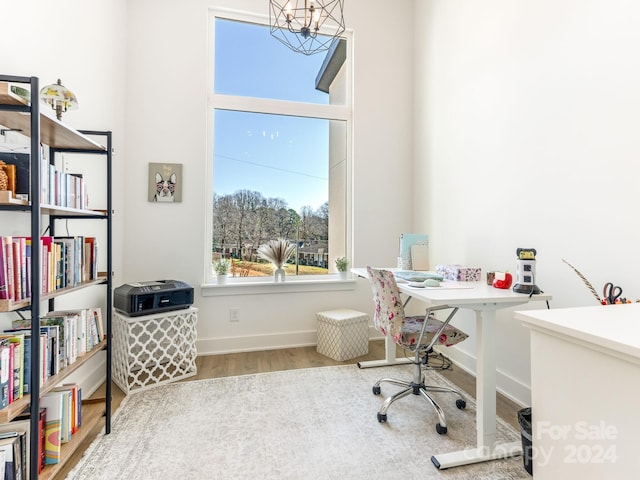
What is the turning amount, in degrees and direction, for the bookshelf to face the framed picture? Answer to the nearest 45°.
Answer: approximately 45° to its left

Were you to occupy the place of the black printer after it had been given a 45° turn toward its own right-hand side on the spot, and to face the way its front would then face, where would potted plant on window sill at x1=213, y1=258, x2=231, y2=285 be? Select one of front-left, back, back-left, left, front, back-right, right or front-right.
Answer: back-left

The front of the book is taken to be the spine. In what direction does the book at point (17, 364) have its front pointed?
to the viewer's right

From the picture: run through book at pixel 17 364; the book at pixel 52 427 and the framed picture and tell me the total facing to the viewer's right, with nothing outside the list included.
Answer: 2

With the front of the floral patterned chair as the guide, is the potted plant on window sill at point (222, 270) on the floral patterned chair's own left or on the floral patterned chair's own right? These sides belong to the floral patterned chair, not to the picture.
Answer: on the floral patterned chair's own left

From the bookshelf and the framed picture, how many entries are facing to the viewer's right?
1

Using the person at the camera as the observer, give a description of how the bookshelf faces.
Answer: facing to the right of the viewer

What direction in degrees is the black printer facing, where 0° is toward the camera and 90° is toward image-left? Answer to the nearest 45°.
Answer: approximately 315°

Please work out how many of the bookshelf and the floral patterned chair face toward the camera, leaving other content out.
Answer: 0

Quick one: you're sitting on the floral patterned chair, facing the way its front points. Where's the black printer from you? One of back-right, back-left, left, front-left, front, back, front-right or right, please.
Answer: back-left

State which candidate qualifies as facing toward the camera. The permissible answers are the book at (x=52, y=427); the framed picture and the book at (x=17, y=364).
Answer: the framed picture

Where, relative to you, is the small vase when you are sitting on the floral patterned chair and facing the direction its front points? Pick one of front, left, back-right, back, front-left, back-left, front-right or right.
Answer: left

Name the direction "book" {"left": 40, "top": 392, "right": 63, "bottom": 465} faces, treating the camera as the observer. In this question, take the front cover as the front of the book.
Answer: facing to the right of the viewer

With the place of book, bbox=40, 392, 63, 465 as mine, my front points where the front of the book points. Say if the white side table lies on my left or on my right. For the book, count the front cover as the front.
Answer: on my left

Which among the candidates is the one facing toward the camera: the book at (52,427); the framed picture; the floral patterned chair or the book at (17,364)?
the framed picture
